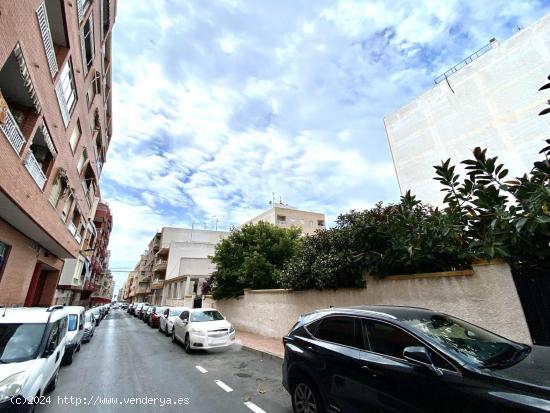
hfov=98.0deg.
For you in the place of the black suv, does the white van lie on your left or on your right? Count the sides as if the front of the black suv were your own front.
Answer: on your right

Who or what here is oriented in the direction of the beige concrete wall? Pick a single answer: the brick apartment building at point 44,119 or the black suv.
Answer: the brick apartment building

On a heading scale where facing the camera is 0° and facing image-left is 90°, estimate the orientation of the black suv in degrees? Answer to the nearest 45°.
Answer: approximately 315°

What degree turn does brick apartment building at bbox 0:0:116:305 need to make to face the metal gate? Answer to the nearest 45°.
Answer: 0° — it already faces it

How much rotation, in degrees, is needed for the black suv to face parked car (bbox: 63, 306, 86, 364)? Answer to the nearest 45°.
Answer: approximately 135° to its right

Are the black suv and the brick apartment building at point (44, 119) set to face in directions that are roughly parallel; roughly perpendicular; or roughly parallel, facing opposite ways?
roughly perpendicular

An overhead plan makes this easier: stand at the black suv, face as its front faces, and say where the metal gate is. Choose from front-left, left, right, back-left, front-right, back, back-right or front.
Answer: left

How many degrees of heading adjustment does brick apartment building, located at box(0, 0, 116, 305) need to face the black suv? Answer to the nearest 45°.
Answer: approximately 45° to its right
